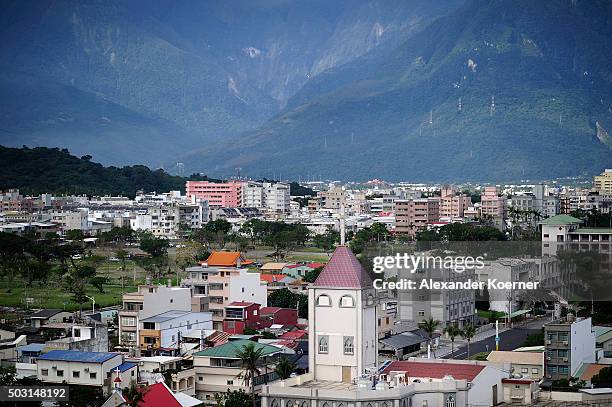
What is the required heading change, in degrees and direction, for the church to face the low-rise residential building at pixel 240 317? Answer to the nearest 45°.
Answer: approximately 180°

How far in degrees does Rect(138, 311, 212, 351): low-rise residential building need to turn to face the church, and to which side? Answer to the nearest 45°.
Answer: approximately 45° to its left

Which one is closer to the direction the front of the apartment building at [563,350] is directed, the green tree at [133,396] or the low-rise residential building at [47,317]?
the green tree

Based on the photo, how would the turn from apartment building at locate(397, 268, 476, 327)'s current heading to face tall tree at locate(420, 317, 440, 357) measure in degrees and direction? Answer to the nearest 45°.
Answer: approximately 45° to its right

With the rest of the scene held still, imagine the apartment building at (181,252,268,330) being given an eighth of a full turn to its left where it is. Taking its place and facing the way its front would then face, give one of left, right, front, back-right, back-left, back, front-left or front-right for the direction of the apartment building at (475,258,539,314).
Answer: left

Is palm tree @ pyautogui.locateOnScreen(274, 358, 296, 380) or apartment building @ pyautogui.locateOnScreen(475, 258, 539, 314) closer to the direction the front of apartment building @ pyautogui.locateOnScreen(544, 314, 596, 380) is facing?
the palm tree

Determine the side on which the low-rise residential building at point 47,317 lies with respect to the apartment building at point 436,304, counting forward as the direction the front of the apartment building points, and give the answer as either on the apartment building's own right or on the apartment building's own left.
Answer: on the apartment building's own right

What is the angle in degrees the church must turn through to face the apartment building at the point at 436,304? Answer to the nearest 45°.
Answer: approximately 180°

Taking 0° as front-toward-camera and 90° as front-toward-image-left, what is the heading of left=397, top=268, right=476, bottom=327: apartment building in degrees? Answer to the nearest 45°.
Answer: approximately 315°

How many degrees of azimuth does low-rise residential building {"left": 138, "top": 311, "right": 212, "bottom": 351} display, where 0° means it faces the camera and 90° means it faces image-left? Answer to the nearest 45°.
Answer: approximately 45°

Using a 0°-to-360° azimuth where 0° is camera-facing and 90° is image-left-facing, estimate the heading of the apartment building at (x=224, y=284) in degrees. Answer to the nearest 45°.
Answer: approximately 45°
